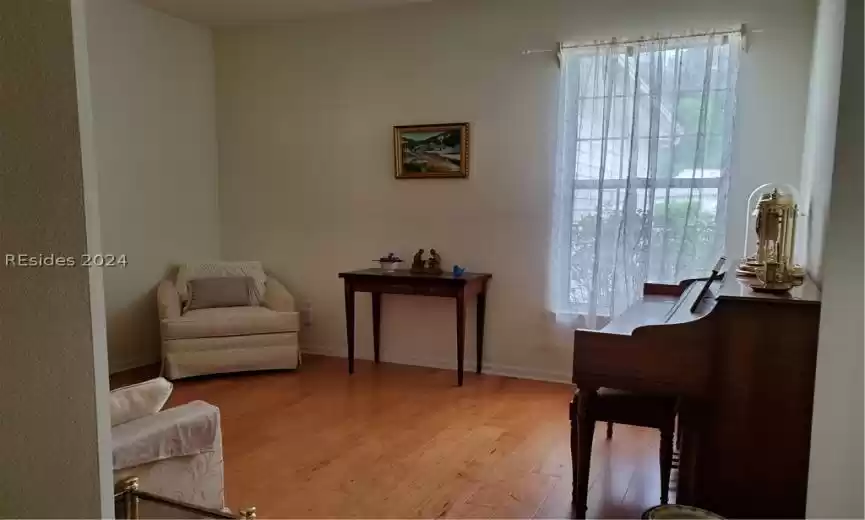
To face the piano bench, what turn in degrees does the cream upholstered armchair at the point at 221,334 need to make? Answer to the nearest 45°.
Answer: approximately 45° to its left

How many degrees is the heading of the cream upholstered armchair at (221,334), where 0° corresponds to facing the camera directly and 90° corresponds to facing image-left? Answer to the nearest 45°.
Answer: approximately 0°

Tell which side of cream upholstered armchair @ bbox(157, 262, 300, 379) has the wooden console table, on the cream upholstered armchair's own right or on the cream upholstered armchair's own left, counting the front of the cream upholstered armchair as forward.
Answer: on the cream upholstered armchair's own left

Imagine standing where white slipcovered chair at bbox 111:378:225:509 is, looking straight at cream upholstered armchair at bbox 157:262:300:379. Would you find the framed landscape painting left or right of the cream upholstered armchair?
right

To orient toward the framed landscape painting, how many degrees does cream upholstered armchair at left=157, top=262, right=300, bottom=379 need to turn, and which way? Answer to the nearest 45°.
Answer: approximately 90° to its left

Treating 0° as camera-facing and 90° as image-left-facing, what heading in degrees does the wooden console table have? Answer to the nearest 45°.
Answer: approximately 45°
